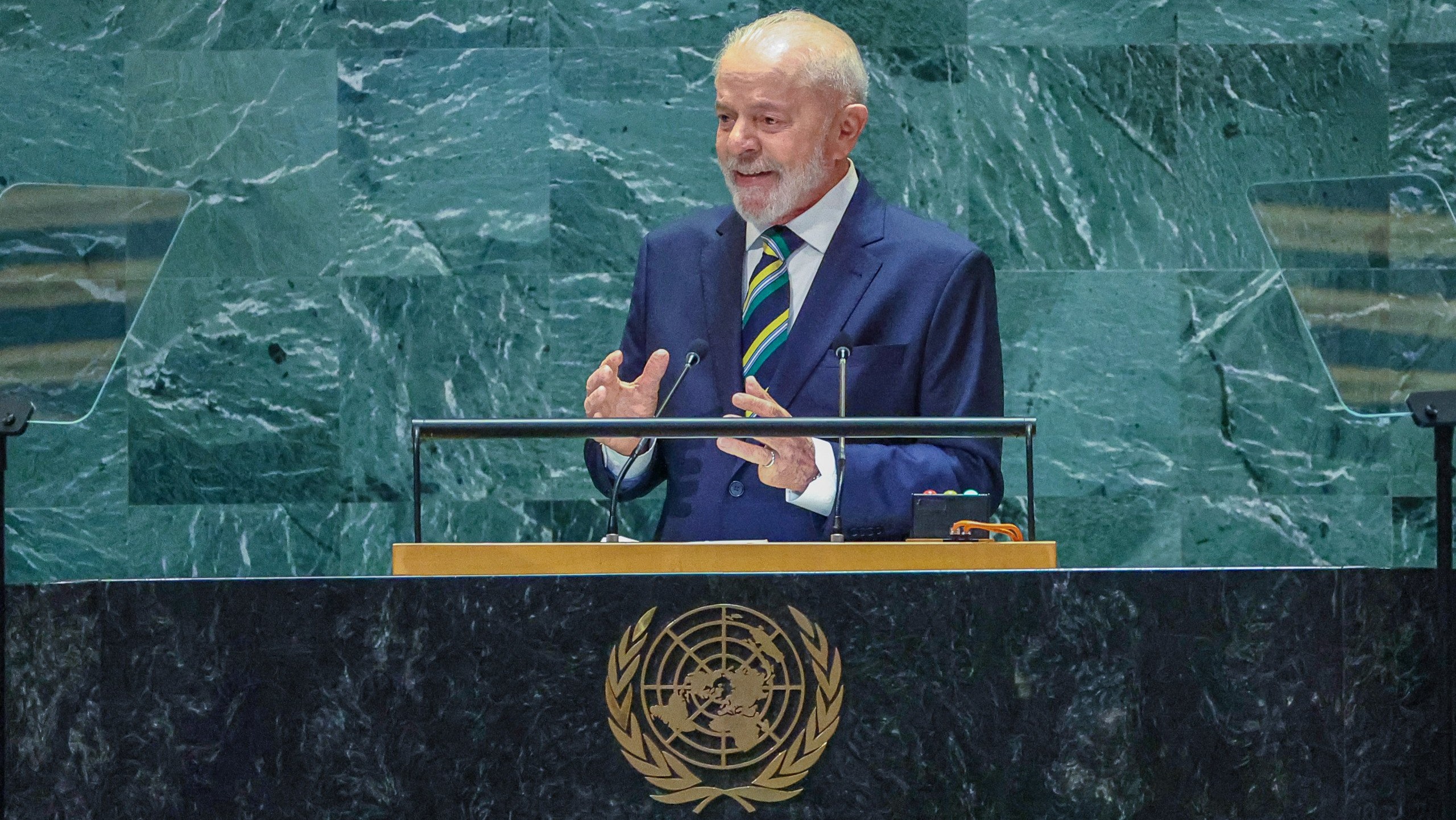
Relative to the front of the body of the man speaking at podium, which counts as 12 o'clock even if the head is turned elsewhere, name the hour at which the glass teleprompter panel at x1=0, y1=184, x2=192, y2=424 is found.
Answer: The glass teleprompter panel is roughly at 2 o'clock from the man speaking at podium.

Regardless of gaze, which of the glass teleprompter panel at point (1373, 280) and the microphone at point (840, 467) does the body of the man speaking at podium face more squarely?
the microphone

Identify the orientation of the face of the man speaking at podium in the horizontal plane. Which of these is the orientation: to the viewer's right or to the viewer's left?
to the viewer's left

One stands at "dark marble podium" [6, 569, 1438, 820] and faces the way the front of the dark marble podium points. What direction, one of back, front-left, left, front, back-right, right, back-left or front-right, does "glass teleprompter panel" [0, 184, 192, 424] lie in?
back-right

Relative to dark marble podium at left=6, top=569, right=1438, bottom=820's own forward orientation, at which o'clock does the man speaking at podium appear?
The man speaking at podium is roughly at 6 o'clock from the dark marble podium.

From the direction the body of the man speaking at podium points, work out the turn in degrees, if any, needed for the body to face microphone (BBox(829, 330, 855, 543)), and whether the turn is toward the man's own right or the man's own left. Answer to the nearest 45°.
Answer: approximately 45° to the man's own left

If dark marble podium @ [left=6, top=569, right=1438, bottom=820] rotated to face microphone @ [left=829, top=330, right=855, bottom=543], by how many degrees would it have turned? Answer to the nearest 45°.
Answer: approximately 180°

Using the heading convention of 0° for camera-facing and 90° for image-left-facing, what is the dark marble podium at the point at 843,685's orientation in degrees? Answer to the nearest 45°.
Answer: approximately 0°

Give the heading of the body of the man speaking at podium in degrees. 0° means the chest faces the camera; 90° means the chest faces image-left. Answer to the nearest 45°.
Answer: approximately 45°
